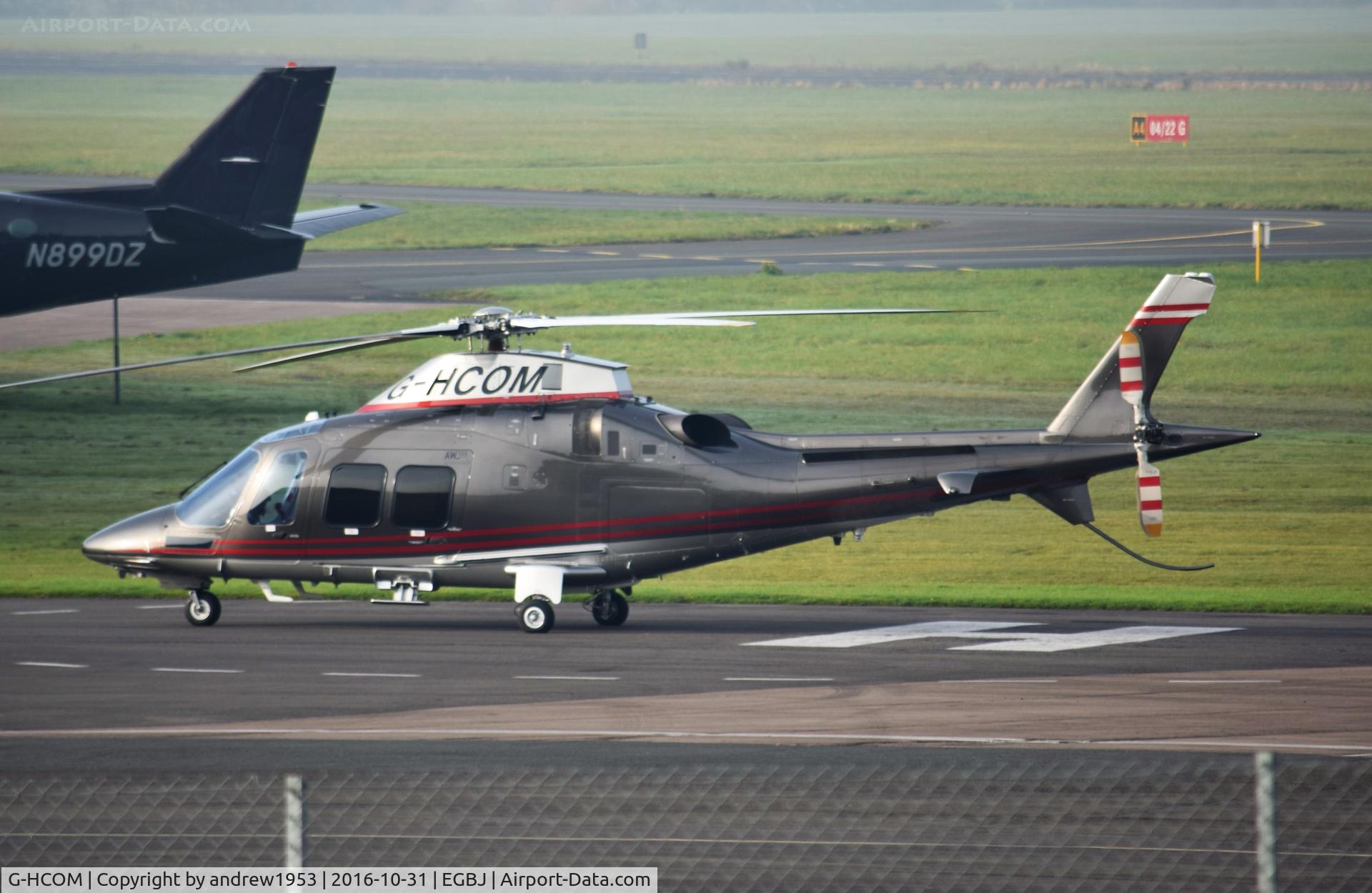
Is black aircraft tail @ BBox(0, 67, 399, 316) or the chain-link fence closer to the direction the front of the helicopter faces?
the black aircraft tail

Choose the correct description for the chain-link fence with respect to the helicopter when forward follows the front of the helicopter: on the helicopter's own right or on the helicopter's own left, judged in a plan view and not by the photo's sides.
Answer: on the helicopter's own left

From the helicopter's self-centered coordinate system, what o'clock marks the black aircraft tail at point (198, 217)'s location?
The black aircraft tail is roughly at 2 o'clock from the helicopter.

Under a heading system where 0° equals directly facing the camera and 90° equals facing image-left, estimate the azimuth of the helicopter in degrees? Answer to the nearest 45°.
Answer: approximately 90°
